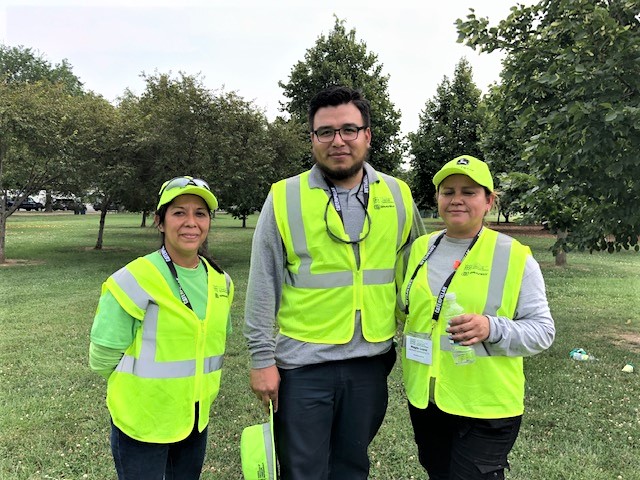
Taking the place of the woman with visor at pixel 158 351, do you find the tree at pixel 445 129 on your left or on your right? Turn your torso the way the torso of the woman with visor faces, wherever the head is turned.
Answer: on your left

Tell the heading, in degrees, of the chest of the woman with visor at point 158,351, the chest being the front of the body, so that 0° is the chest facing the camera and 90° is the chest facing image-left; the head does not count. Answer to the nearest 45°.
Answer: approximately 315°

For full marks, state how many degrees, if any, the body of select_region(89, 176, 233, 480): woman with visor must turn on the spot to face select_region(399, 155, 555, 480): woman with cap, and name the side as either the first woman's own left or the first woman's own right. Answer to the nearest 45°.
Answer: approximately 45° to the first woman's own left

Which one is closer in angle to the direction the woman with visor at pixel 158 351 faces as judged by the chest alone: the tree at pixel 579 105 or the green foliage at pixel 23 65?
the tree

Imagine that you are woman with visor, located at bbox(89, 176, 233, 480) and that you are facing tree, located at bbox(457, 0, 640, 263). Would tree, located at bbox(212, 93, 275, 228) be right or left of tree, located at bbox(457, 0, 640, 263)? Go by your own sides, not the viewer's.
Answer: left

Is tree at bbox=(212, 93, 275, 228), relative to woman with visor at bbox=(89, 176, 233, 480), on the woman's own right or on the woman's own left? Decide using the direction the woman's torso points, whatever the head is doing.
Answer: on the woman's own left

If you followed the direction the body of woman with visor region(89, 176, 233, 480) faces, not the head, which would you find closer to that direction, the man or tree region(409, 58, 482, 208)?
the man

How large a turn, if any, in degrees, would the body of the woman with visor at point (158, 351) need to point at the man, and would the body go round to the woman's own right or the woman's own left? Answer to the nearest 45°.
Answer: approximately 45° to the woman's own left
